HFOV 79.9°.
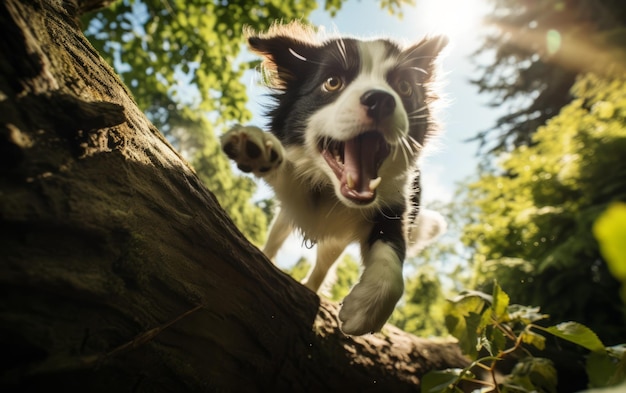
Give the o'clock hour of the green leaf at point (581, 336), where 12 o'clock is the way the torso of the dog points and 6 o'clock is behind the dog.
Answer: The green leaf is roughly at 10 o'clock from the dog.

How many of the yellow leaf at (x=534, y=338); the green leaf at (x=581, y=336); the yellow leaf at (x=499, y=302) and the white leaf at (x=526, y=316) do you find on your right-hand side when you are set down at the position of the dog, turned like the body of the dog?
0

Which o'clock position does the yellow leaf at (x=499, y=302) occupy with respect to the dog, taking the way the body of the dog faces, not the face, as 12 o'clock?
The yellow leaf is roughly at 10 o'clock from the dog.

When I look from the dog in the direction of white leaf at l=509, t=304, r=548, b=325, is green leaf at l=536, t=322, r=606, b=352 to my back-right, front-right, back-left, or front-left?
front-right

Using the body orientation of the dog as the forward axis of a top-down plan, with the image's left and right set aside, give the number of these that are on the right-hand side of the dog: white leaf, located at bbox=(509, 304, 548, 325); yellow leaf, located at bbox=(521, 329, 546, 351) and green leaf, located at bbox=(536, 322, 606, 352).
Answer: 0

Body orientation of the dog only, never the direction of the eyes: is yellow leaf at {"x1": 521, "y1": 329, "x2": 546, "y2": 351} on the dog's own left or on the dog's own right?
on the dog's own left

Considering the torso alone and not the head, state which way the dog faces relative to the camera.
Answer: toward the camera
